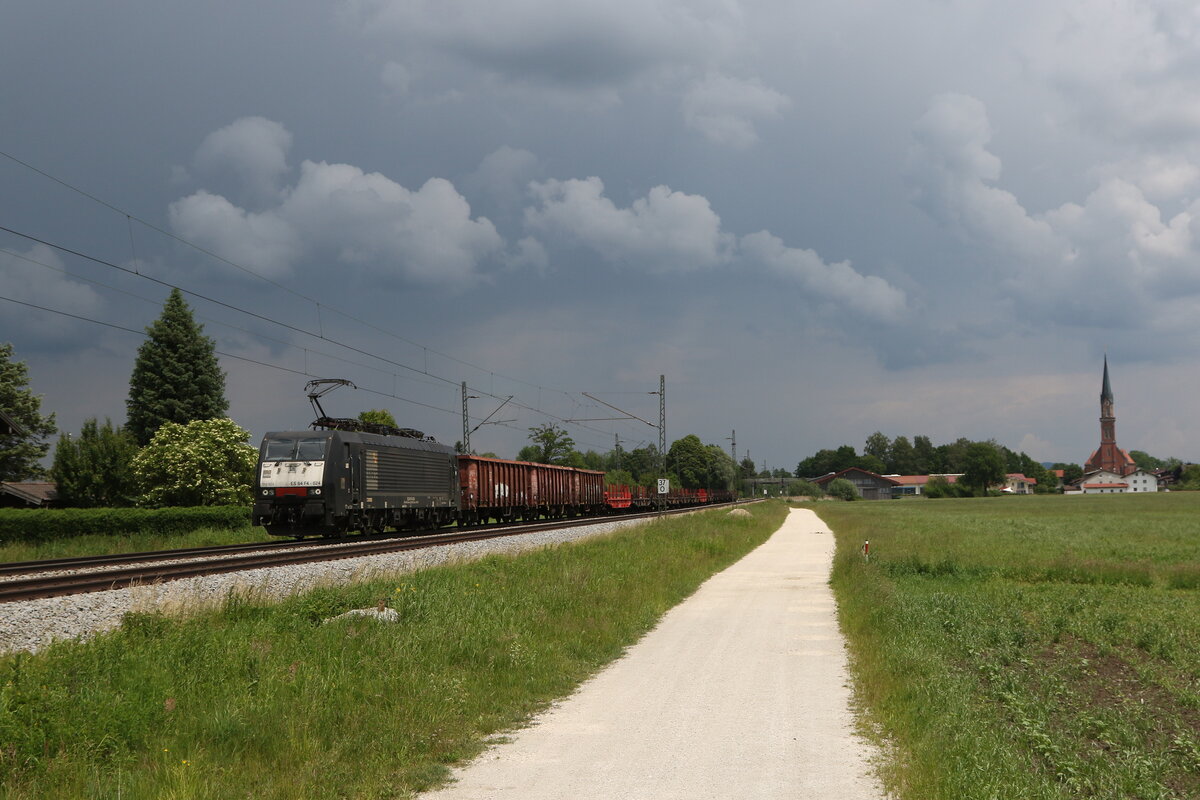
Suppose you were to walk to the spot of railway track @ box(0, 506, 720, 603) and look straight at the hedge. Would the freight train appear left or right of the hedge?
right

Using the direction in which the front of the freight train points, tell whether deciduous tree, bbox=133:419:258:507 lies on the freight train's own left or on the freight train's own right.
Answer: on the freight train's own right

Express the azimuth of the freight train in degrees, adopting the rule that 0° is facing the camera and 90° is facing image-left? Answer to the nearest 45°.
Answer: approximately 45°

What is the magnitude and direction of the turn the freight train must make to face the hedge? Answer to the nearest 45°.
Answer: approximately 45° to its right
